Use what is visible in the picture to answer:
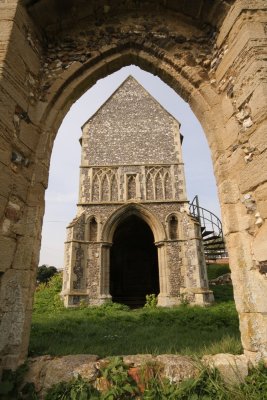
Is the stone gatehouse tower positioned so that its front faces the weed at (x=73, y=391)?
yes

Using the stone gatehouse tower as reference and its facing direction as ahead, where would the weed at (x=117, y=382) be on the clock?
The weed is roughly at 12 o'clock from the stone gatehouse tower.

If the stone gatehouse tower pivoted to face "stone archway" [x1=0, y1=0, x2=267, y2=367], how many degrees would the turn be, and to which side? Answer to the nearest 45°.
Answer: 0° — it already faces it

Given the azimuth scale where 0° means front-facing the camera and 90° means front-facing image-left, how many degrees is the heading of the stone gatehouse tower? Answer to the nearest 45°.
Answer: approximately 0°

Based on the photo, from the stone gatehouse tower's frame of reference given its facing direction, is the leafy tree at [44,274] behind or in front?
behind

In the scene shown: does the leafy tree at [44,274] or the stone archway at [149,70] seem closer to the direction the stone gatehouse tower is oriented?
the stone archway

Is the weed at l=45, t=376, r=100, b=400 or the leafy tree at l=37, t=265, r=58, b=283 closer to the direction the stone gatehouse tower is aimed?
the weed

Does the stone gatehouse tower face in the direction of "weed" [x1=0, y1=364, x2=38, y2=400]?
yes
